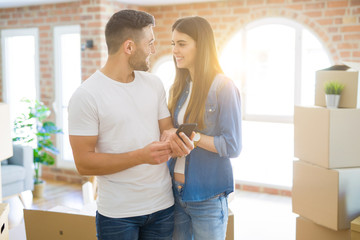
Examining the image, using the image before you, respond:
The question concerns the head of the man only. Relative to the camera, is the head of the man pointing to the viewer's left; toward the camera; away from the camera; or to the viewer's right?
to the viewer's right

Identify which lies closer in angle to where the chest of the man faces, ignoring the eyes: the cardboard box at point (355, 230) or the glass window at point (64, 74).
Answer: the cardboard box

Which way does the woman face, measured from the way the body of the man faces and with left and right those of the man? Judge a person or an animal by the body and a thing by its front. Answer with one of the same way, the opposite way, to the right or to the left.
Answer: to the right

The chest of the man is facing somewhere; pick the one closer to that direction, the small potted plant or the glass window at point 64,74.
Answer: the small potted plant

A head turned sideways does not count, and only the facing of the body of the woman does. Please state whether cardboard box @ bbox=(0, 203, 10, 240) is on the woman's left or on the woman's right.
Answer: on the woman's right

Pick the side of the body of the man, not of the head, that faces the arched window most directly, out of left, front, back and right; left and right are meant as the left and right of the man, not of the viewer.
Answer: left

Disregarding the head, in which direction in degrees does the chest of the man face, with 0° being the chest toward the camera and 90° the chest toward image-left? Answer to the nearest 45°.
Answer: approximately 315°

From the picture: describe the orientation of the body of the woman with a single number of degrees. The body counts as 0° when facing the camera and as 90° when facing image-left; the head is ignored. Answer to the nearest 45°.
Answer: approximately 45°

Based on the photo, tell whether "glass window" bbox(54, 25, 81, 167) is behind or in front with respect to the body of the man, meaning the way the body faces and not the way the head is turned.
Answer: behind
